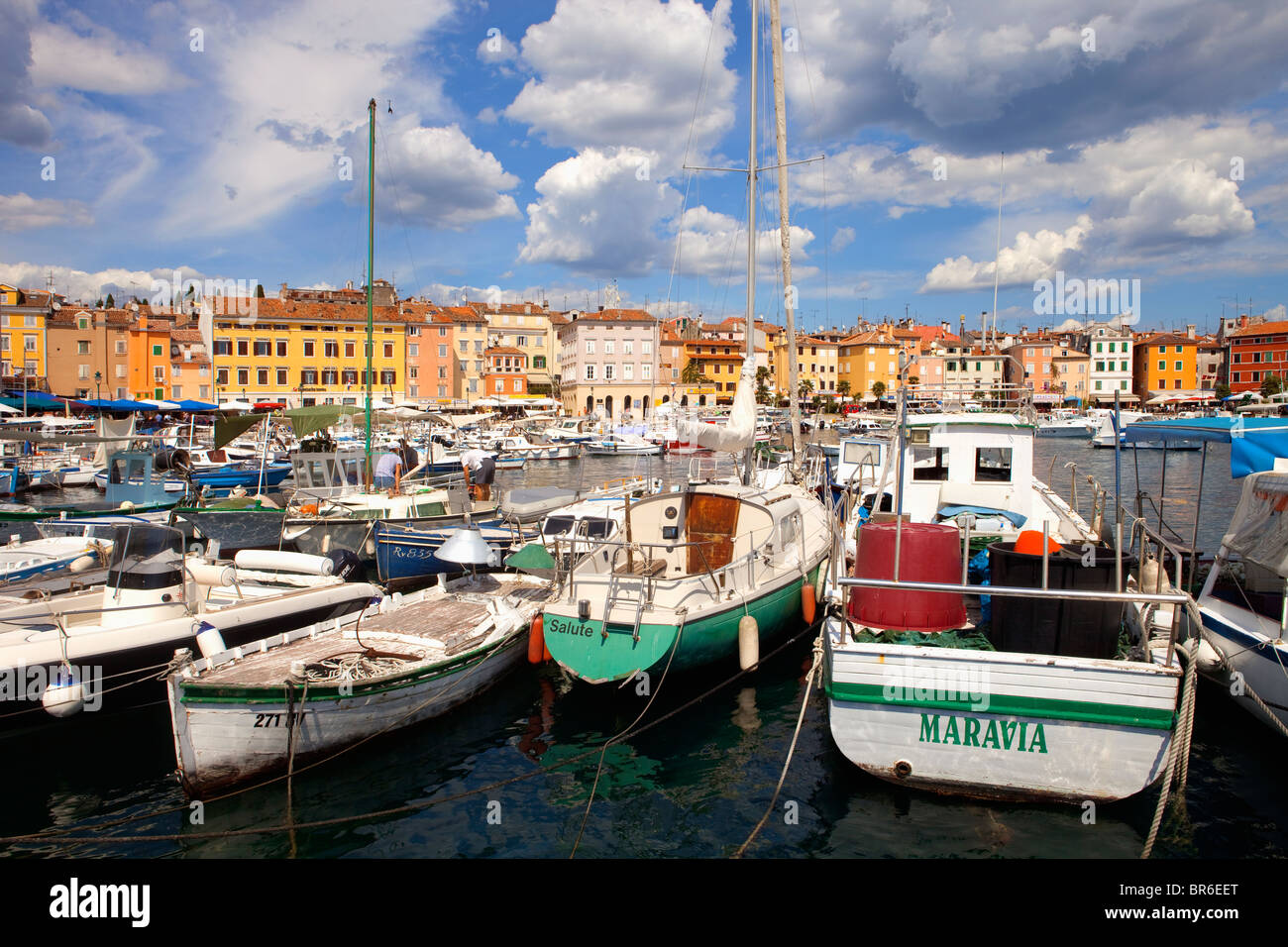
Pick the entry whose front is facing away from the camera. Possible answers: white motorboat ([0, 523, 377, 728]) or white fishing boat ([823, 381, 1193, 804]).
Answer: white fishing boat ([823, 381, 1193, 804])

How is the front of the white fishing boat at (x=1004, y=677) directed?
away from the camera

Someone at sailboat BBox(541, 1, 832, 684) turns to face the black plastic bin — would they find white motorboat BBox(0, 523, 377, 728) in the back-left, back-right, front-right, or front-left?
back-right

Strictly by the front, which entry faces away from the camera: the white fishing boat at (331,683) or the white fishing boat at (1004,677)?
the white fishing boat at (1004,677)
